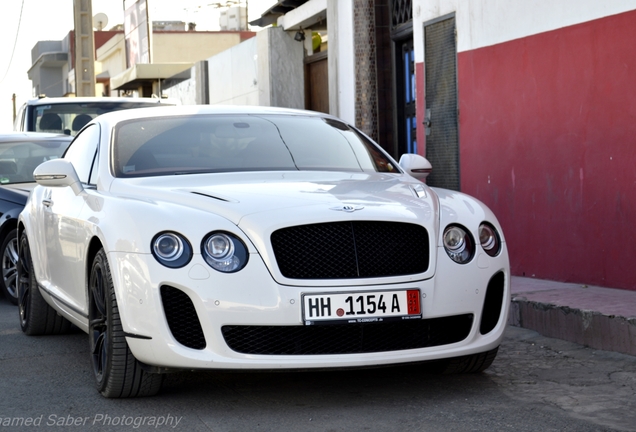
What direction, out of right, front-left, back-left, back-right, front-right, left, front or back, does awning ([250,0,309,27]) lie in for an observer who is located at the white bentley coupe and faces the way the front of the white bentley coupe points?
back-left

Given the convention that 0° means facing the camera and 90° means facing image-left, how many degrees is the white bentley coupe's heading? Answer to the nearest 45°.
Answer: approximately 315°

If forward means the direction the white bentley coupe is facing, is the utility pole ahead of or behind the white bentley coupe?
behind

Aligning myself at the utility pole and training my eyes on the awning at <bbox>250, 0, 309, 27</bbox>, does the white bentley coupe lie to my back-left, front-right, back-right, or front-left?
front-right
